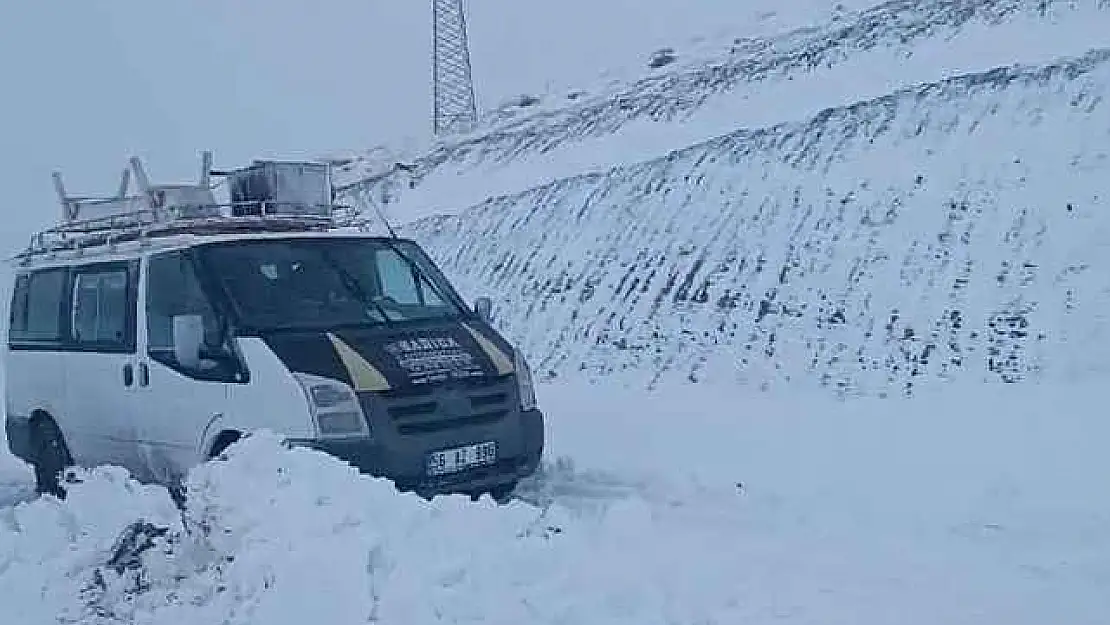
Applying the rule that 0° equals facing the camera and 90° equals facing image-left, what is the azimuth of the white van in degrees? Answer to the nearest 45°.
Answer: approximately 315°

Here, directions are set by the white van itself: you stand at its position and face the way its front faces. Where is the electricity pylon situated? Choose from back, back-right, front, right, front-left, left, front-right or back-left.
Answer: back-left
